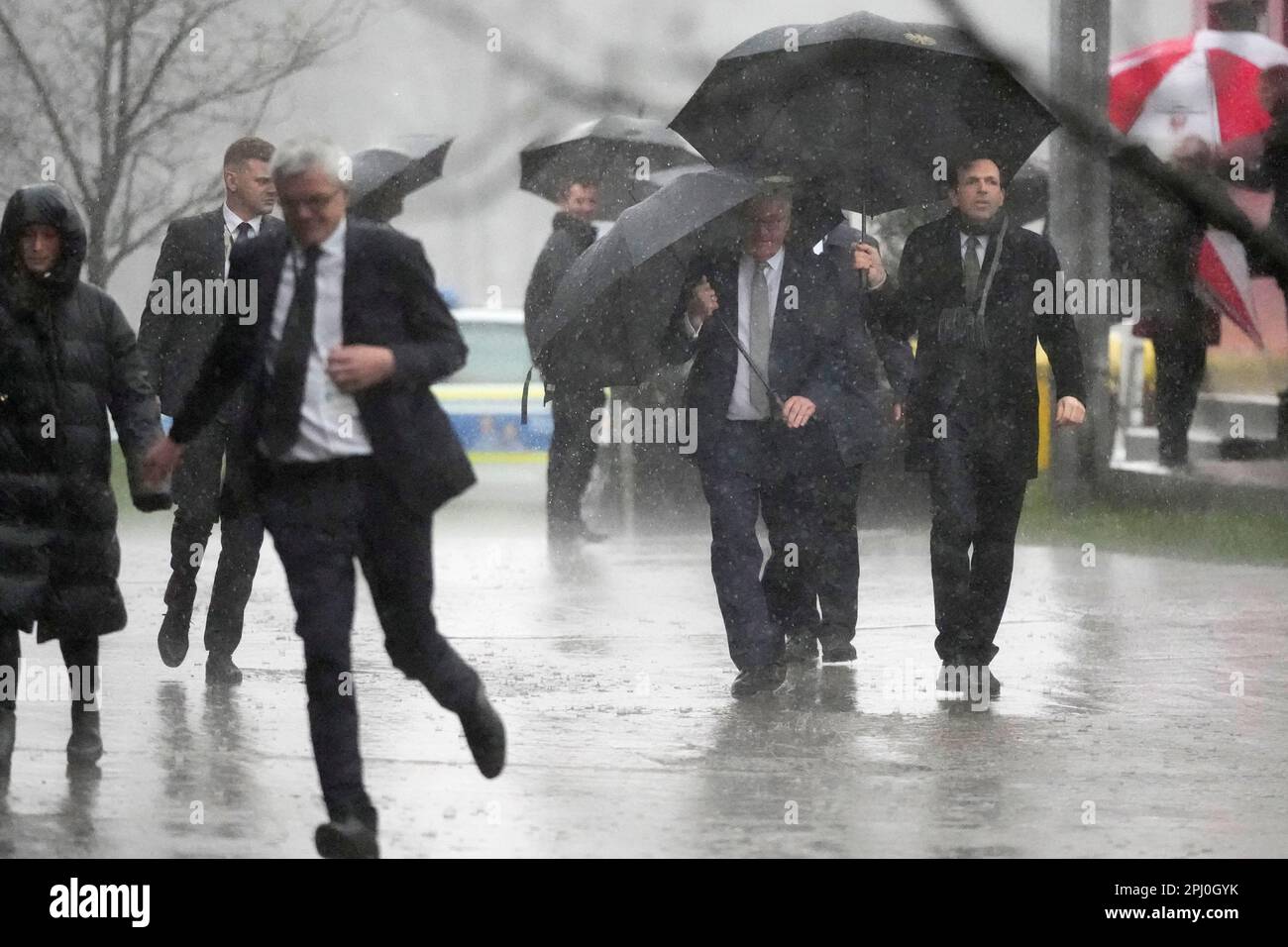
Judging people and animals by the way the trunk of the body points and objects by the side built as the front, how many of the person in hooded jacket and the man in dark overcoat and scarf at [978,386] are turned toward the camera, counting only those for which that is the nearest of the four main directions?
2

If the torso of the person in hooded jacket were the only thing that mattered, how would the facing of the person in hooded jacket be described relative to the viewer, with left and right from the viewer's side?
facing the viewer

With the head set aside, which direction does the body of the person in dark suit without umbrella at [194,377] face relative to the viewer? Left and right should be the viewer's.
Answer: facing the viewer and to the right of the viewer

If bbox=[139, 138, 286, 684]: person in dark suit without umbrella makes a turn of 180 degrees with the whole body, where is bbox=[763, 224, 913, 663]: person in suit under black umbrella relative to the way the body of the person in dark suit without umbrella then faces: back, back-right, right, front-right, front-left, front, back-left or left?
back-right

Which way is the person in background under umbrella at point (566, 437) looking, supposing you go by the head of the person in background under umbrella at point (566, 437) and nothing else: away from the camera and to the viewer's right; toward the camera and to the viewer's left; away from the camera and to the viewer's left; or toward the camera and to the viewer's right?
toward the camera and to the viewer's right

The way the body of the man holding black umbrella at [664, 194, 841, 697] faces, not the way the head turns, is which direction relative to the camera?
toward the camera

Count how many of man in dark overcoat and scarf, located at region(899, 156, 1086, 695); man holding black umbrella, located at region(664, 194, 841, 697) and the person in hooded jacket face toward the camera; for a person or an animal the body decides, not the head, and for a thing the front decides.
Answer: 3

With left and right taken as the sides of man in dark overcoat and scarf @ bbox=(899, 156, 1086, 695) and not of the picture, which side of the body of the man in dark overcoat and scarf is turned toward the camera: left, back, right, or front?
front

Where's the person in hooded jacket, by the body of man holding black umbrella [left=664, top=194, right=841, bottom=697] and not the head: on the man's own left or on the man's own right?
on the man's own right

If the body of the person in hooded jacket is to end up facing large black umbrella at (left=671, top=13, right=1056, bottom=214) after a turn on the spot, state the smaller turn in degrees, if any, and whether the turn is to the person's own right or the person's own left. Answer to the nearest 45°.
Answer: approximately 90° to the person's own left
